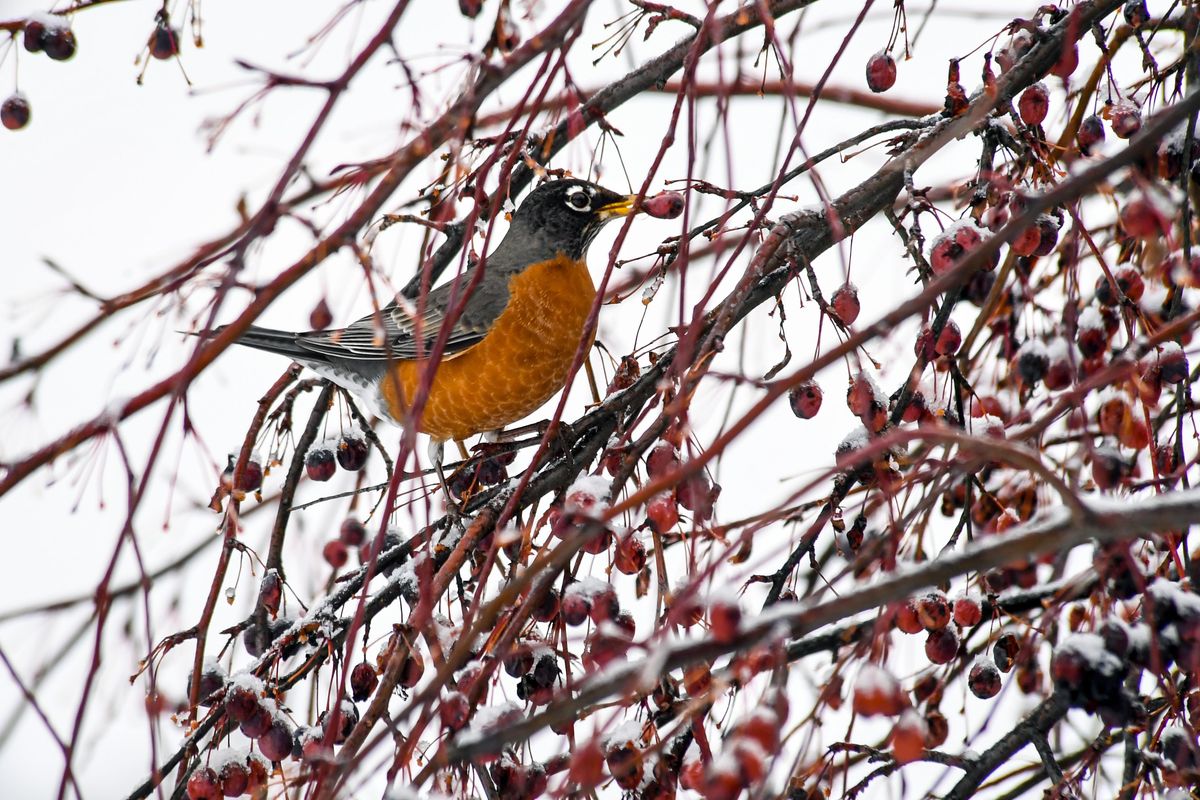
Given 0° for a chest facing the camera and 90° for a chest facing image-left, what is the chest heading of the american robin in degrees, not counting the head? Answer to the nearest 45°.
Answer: approximately 270°
